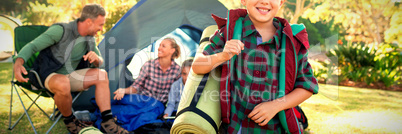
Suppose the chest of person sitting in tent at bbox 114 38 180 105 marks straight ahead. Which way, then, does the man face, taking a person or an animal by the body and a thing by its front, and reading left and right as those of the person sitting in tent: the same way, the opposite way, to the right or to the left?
to the left

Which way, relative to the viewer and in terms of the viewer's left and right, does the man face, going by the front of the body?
facing the viewer and to the right of the viewer

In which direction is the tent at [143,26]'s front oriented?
toward the camera

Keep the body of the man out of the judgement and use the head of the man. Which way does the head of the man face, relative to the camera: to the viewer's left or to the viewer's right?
to the viewer's right

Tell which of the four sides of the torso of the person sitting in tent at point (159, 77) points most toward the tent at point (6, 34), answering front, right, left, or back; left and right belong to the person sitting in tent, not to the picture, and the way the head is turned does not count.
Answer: right

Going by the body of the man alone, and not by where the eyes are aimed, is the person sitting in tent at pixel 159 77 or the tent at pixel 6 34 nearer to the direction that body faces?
the person sitting in tent

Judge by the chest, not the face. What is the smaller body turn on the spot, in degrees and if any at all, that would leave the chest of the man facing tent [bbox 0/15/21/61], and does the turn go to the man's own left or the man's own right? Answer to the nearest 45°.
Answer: approximately 135° to the man's own left

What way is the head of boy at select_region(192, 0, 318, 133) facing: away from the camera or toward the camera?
toward the camera

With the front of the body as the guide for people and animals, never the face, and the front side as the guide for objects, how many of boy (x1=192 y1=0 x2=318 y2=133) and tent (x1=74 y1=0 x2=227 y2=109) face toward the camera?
2

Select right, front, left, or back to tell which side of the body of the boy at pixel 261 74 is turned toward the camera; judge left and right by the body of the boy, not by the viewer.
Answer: front

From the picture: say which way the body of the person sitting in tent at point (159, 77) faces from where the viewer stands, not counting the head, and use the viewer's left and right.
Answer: facing the viewer and to the left of the viewer
